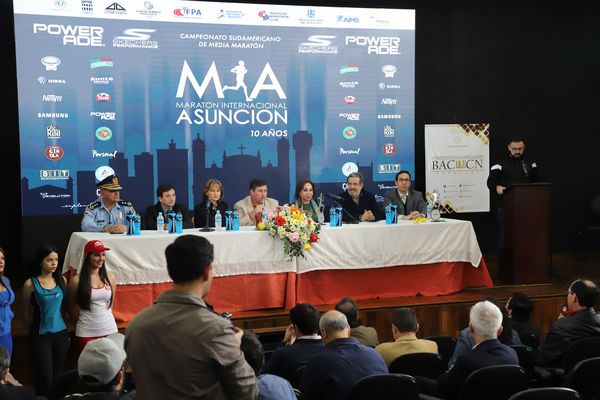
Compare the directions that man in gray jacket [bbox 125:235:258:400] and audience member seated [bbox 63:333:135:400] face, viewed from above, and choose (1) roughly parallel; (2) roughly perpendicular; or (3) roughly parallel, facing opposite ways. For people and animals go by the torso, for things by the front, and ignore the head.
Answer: roughly parallel

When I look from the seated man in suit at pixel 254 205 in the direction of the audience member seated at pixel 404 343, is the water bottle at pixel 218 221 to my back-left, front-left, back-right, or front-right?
front-right

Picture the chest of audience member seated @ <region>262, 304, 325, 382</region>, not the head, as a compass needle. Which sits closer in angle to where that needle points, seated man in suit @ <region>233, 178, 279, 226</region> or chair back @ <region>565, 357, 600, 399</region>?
the seated man in suit

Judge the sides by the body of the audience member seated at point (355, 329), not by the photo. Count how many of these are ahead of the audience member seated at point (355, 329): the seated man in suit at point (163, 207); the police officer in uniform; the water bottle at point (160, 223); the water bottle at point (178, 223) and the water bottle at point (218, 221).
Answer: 5

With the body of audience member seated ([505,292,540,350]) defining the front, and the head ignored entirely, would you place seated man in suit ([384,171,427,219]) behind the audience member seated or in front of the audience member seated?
in front

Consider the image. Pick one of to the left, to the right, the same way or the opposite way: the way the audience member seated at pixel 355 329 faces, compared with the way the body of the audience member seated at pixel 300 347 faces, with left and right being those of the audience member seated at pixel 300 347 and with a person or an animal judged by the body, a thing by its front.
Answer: the same way

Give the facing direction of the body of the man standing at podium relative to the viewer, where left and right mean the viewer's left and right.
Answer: facing the viewer

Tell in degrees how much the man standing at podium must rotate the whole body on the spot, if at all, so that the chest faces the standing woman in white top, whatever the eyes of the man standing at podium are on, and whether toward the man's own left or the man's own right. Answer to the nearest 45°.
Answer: approximately 45° to the man's own right

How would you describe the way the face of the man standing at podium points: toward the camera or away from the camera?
toward the camera

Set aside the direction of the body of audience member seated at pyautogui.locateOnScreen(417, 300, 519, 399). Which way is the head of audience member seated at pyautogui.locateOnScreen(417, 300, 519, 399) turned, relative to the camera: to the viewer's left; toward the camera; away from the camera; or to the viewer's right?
away from the camera

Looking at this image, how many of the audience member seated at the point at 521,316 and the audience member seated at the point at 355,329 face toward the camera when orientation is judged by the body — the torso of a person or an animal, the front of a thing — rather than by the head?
0

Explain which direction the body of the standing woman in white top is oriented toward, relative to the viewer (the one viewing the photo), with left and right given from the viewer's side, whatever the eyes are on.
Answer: facing the viewer and to the right of the viewer

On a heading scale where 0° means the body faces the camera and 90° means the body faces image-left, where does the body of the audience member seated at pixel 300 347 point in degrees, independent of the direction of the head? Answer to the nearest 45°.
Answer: approximately 135°

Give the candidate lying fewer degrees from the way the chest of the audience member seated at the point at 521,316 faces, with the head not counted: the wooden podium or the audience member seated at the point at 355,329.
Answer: the wooden podium

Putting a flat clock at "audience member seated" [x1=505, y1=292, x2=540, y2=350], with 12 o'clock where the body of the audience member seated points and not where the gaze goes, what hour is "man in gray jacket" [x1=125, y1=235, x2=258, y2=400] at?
The man in gray jacket is roughly at 8 o'clock from the audience member seated.

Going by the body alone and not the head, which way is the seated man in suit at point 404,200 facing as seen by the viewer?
toward the camera

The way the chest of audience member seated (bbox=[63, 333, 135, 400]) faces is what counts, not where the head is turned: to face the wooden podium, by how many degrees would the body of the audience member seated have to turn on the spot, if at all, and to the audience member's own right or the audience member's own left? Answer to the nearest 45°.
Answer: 0° — they already face it

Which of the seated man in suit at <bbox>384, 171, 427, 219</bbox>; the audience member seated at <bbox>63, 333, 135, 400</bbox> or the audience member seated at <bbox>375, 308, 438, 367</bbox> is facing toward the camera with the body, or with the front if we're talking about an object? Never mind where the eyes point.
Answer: the seated man in suit

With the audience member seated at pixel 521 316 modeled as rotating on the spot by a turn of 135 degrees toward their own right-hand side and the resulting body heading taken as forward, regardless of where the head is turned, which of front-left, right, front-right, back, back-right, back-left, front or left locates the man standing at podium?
left

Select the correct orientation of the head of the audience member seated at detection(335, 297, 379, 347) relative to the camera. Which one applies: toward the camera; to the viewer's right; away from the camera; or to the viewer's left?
away from the camera

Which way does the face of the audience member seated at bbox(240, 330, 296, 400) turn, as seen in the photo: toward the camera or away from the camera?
away from the camera
